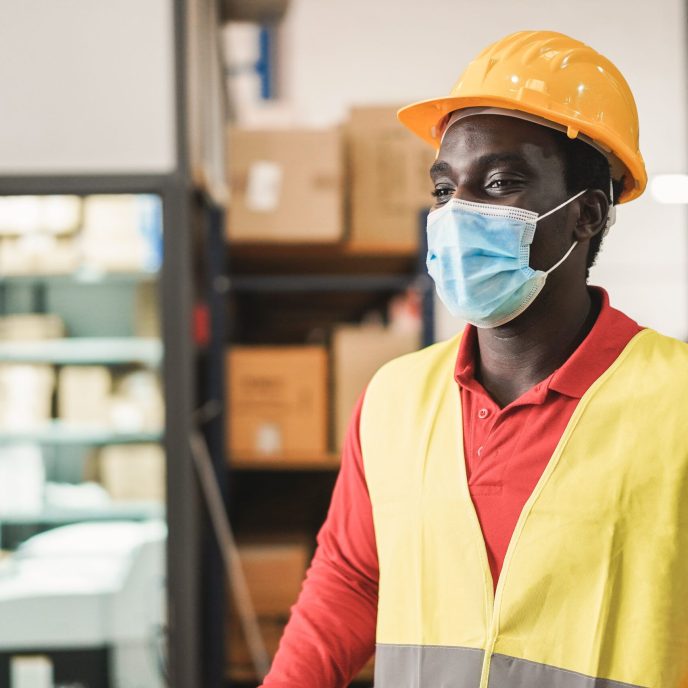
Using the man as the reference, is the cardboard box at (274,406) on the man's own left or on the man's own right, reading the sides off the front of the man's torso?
on the man's own right

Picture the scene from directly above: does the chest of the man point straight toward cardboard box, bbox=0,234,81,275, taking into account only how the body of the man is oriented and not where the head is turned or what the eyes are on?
no

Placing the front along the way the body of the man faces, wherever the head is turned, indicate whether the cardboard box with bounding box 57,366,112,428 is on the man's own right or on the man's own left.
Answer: on the man's own right

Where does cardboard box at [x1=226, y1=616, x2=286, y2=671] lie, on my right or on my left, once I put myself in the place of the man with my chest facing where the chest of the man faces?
on my right

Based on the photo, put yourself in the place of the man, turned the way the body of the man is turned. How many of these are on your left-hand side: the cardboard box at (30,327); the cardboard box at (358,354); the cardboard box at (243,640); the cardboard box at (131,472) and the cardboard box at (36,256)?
0

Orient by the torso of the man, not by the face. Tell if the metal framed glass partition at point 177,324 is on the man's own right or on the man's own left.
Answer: on the man's own right

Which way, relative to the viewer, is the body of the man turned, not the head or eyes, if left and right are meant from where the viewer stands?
facing the viewer and to the left of the viewer

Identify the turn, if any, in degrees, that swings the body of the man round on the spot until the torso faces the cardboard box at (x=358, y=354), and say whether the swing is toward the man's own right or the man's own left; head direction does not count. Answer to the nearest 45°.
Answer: approximately 135° to the man's own right

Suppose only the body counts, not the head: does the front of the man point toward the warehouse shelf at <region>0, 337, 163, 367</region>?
no

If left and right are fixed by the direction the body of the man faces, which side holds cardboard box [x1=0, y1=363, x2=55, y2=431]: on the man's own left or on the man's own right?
on the man's own right

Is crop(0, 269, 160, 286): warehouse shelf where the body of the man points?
no

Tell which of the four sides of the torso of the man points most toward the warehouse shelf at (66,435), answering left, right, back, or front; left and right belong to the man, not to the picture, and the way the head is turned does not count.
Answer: right

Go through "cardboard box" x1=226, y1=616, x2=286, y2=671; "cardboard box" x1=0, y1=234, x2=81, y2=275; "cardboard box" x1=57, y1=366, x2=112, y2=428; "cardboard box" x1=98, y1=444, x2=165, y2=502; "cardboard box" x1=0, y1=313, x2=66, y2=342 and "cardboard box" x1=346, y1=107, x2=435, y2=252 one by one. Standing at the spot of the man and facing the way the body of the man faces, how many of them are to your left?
0

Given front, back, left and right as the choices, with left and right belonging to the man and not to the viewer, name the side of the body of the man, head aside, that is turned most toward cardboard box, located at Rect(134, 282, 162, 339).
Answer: right

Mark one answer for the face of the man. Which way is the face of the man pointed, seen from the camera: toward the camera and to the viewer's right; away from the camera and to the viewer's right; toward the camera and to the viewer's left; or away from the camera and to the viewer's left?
toward the camera and to the viewer's left

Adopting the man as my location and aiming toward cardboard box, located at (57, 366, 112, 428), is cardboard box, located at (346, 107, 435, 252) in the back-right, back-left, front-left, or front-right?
front-right

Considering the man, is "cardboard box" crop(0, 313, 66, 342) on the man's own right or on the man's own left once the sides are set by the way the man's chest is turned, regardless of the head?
on the man's own right
